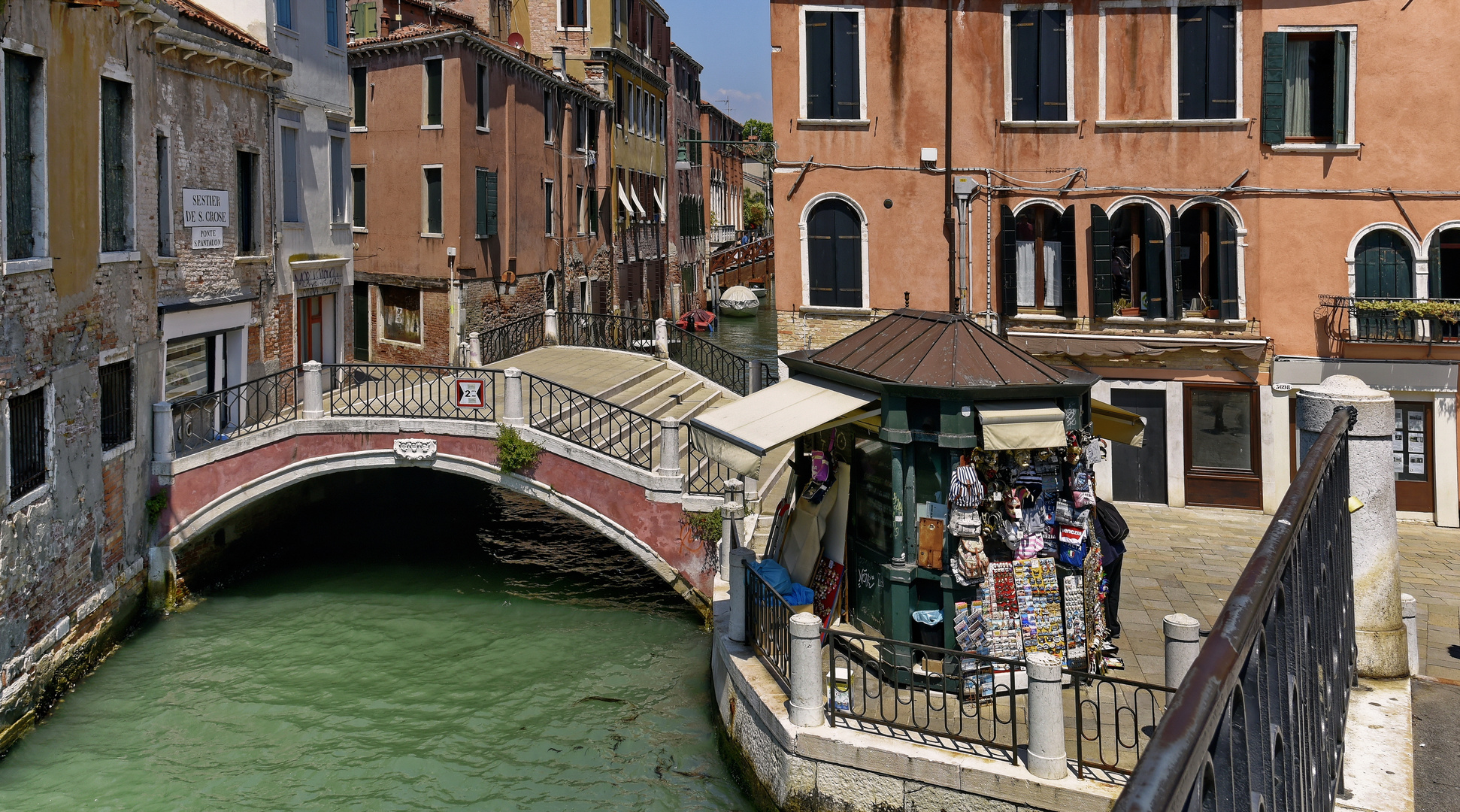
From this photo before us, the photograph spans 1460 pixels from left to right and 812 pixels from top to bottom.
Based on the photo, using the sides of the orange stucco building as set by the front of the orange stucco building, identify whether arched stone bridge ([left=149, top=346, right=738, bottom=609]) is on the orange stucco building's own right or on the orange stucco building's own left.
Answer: on the orange stucco building's own right

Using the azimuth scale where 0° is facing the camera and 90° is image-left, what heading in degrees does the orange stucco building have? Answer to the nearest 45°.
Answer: approximately 0°

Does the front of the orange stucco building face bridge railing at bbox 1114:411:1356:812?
yes

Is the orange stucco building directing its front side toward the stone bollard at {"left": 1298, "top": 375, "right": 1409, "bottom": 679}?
yes

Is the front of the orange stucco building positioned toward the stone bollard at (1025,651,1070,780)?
yes

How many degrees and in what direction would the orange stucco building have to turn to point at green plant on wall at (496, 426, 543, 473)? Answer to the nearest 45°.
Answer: approximately 45° to its right

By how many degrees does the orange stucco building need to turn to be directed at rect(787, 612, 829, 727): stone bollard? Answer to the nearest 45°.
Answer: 0° — it already faces it

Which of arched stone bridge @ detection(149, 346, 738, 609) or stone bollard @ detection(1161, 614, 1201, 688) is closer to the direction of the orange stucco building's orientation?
the stone bollard

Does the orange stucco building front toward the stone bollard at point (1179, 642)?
yes

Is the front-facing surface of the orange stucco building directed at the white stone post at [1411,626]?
yes
